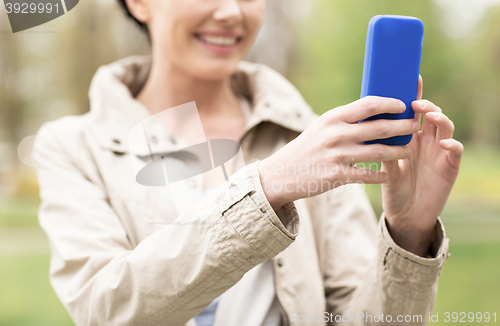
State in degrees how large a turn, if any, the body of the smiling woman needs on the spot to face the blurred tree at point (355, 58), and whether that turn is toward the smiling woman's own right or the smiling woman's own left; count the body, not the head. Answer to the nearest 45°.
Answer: approximately 135° to the smiling woman's own left

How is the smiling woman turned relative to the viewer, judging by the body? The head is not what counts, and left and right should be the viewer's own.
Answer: facing the viewer and to the right of the viewer
